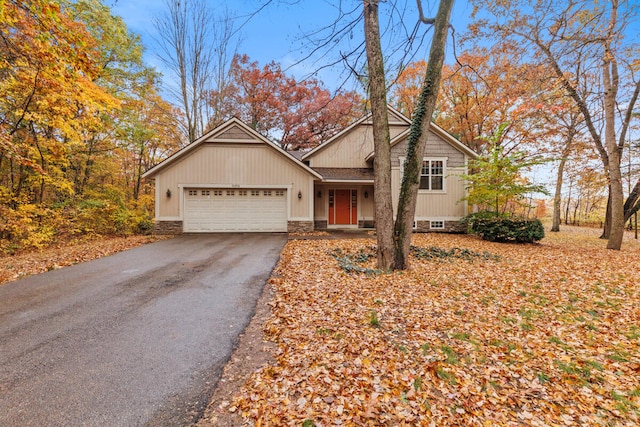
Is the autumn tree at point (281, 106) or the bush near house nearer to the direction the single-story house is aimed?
the bush near house

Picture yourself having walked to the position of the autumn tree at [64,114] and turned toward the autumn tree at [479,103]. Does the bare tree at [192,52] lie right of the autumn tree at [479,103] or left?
left

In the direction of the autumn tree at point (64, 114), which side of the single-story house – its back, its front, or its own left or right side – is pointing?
right

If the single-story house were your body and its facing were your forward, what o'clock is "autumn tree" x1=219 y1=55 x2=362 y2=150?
The autumn tree is roughly at 6 o'clock from the single-story house.

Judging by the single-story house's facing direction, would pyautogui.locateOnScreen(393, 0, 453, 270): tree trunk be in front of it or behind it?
in front

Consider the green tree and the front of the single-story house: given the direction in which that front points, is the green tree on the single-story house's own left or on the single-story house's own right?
on the single-story house's own left

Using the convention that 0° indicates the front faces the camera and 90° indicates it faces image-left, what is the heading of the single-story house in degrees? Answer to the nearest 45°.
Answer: approximately 0°

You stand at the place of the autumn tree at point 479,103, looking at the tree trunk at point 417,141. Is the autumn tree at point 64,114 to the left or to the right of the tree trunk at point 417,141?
right

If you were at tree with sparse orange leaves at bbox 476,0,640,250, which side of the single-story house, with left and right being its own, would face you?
left

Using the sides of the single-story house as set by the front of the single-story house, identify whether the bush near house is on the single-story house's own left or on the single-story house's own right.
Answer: on the single-story house's own left
